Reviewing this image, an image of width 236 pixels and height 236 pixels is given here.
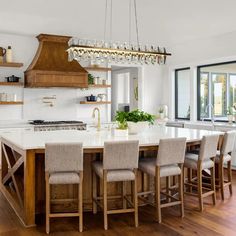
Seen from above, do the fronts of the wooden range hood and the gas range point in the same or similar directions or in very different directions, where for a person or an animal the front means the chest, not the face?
same or similar directions

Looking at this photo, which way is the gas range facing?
toward the camera

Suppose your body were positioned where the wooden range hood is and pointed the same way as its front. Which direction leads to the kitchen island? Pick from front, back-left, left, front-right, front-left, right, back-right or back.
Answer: front

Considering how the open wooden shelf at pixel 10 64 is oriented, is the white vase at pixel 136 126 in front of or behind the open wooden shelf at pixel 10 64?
in front

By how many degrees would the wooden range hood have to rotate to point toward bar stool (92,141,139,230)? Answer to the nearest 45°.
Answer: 0° — it already faces it

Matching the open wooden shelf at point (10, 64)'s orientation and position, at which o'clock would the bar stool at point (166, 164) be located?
The bar stool is roughly at 11 o'clock from the open wooden shelf.

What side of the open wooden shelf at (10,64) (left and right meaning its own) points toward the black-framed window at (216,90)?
left

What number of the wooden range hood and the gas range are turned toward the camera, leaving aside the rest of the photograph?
2

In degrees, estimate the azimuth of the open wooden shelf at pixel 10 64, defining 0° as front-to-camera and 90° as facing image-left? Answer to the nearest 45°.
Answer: approximately 0°

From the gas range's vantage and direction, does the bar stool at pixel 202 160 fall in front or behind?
in front

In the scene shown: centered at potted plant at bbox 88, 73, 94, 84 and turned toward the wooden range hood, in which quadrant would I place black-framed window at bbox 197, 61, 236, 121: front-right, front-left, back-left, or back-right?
back-left

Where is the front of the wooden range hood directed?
toward the camera

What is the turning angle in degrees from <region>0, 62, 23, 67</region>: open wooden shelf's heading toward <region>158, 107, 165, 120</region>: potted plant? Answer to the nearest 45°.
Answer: approximately 90° to its left

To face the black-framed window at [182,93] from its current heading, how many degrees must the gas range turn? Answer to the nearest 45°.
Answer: approximately 90° to its left
